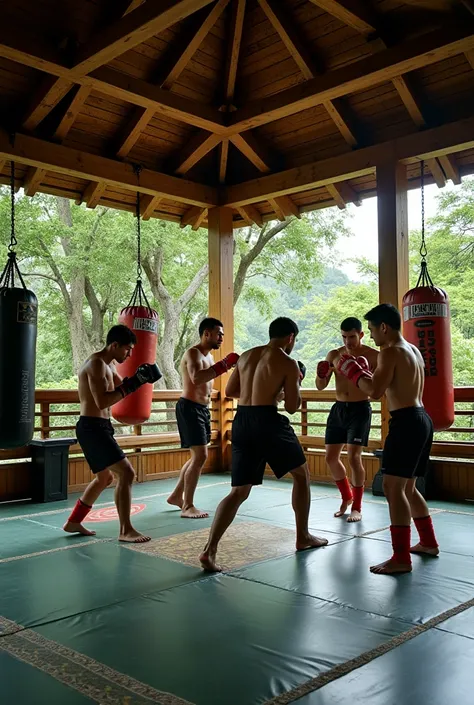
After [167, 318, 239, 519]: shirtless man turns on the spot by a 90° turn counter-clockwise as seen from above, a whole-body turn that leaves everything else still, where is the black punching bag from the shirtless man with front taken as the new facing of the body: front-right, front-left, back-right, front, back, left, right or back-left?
back-left

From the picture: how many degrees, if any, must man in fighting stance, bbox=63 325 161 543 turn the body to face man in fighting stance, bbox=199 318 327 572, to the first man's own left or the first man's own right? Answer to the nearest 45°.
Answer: approximately 45° to the first man's own right

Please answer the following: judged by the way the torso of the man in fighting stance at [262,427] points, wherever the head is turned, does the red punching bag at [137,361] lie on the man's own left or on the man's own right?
on the man's own left

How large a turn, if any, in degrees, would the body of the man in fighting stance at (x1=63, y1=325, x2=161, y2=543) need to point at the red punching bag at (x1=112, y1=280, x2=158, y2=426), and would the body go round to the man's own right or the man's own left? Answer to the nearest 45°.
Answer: approximately 90° to the man's own left

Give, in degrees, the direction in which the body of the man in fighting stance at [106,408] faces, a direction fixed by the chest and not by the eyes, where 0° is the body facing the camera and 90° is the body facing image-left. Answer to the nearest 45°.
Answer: approximately 270°

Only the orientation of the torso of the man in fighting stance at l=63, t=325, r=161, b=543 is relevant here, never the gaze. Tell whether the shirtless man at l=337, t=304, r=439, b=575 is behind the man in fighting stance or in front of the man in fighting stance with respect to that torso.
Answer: in front

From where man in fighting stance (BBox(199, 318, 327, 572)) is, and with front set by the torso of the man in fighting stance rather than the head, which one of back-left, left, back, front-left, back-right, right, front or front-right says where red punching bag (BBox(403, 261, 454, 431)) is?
front

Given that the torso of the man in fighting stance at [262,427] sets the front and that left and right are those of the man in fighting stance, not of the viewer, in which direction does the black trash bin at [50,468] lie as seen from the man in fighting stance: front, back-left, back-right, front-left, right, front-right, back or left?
left

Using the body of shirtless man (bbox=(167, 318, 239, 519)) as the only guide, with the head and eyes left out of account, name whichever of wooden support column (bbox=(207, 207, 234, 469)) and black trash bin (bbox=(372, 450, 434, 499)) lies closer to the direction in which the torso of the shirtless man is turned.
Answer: the black trash bin

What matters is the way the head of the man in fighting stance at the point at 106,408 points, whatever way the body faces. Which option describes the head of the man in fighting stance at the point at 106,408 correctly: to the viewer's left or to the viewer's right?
to the viewer's right

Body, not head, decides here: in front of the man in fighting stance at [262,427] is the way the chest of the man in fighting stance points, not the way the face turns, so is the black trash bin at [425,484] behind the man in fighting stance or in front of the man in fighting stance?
in front

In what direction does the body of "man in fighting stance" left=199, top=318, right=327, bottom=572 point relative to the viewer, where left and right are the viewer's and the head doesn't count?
facing away from the viewer and to the right of the viewer

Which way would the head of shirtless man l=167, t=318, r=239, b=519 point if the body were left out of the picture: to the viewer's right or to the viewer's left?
to the viewer's right

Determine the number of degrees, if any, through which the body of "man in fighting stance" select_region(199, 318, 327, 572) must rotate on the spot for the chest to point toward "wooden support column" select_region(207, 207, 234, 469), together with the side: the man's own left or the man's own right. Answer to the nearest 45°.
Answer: approximately 45° to the man's own left
